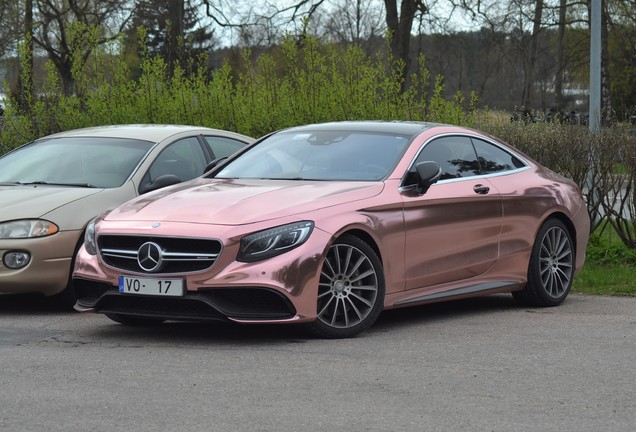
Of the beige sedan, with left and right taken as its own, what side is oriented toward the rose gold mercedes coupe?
left

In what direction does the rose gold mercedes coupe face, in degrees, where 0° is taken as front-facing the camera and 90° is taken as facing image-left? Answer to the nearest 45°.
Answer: approximately 45°

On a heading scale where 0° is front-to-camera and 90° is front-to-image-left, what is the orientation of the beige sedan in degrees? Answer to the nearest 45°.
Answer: approximately 45°

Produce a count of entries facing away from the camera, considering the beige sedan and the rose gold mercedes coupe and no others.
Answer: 0

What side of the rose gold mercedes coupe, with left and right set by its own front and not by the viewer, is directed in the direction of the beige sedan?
right
